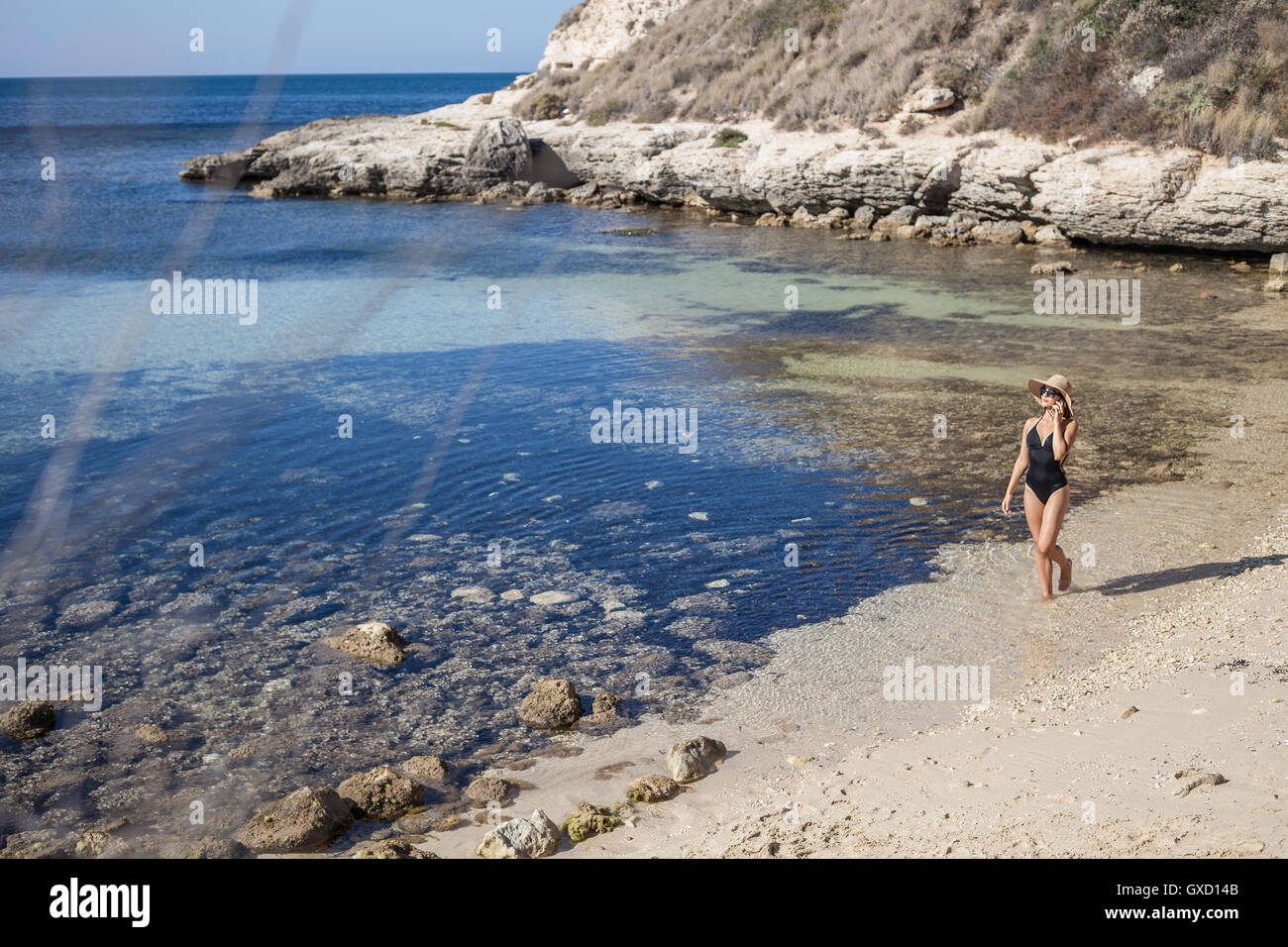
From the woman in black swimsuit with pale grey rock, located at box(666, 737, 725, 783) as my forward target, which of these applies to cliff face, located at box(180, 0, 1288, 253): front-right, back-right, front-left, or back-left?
back-right

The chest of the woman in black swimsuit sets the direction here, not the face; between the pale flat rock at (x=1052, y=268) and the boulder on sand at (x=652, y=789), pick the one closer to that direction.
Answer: the boulder on sand

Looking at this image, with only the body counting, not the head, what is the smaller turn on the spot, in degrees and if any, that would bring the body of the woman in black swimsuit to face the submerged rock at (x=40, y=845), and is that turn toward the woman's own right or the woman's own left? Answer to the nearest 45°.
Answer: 0° — they already face it

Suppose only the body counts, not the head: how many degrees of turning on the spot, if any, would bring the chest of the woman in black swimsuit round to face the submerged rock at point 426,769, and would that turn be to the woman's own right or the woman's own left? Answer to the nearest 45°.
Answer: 0° — they already face it

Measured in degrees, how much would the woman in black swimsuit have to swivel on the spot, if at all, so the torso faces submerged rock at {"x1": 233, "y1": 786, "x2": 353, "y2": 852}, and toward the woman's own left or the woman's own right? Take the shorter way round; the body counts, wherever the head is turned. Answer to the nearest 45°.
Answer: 0° — they already face it

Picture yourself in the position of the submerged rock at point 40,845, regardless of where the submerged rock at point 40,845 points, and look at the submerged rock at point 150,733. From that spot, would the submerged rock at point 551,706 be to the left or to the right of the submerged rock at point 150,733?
right

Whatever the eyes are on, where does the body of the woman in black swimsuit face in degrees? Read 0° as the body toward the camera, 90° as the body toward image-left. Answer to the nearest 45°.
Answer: approximately 45°
